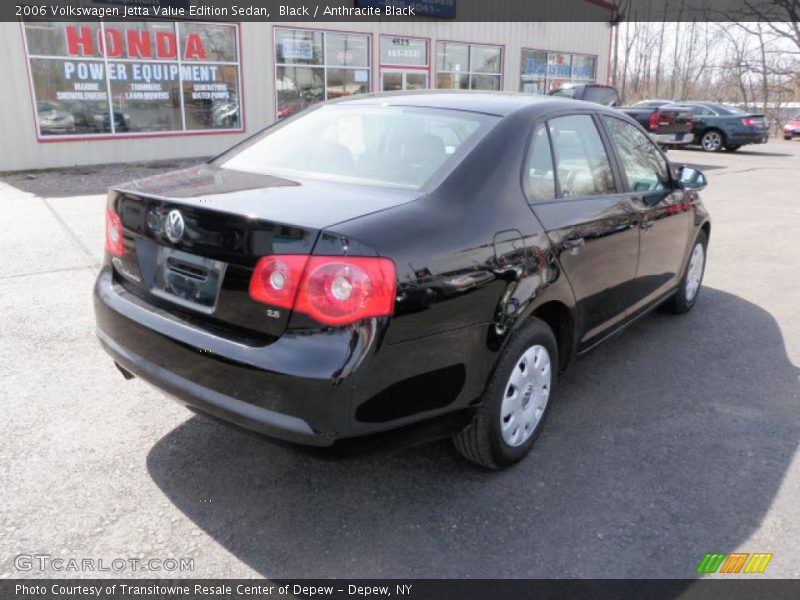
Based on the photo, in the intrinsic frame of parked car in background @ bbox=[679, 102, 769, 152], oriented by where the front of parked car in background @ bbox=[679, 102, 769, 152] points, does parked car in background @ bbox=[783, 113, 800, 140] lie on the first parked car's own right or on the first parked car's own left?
on the first parked car's own right

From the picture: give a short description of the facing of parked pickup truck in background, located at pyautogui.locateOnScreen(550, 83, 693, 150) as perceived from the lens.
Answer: facing away from the viewer and to the left of the viewer

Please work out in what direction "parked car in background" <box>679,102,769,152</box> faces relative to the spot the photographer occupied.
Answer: facing away from the viewer and to the left of the viewer

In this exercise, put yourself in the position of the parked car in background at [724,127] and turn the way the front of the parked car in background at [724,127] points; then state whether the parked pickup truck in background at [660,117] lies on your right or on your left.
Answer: on your left

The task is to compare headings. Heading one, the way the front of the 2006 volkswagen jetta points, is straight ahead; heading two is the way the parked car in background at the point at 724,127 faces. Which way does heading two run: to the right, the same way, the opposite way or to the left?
to the left

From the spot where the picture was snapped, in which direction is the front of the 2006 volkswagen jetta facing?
facing away from the viewer and to the right of the viewer

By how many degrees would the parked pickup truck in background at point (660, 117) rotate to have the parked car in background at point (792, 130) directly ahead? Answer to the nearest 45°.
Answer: approximately 90° to its right

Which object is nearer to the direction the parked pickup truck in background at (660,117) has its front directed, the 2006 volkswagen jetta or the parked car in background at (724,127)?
the parked car in background

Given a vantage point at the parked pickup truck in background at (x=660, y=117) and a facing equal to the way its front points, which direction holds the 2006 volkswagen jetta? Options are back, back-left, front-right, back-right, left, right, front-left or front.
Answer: back-left

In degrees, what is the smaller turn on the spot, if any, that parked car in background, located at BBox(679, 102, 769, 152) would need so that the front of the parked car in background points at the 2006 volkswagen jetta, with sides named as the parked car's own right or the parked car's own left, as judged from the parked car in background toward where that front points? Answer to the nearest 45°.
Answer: approximately 135° to the parked car's own left
